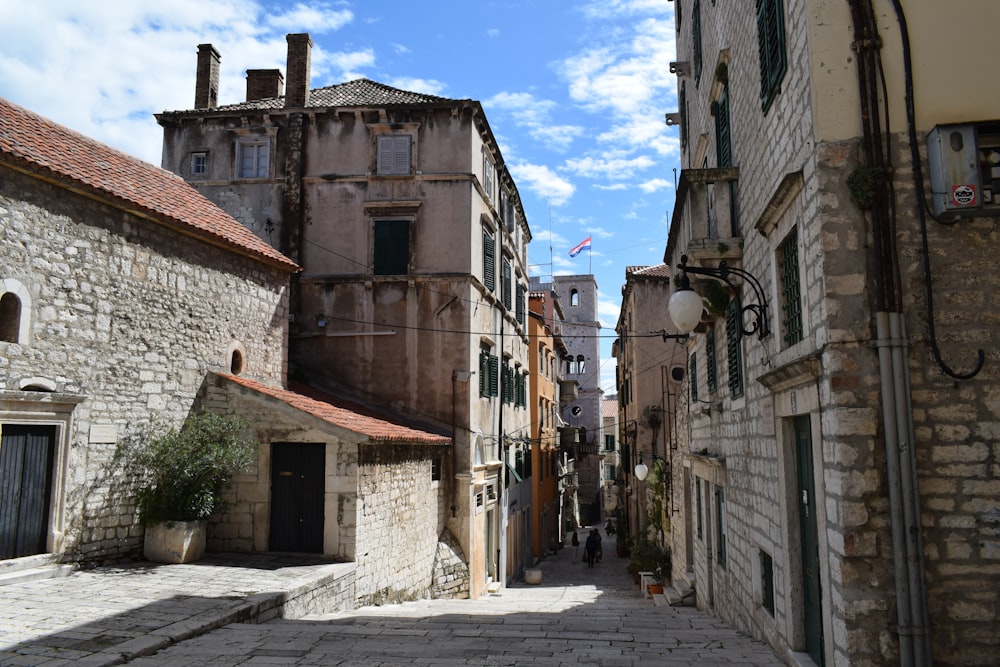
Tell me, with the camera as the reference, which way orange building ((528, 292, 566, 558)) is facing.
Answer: facing to the right of the viewer

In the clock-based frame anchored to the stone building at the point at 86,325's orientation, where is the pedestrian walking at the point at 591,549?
The pedestrian walking is roughly at 9 o'clock from the stone building.

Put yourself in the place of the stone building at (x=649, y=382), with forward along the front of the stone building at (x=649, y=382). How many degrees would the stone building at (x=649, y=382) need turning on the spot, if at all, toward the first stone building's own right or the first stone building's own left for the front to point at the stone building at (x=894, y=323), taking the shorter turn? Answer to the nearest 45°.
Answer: approximately 90° to the first stone building's own left

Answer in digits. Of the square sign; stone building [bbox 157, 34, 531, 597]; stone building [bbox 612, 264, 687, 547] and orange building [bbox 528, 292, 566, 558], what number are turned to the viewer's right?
2

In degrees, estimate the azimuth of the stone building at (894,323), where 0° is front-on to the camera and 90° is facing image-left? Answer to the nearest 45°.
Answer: approximately 90°

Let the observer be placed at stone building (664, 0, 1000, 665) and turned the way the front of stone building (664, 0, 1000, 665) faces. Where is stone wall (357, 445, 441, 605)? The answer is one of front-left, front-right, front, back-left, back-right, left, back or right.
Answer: front-right

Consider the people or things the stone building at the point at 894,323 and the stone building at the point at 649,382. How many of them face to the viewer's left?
2

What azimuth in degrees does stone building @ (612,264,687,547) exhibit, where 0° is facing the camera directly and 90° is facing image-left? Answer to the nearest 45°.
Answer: approximately 90°

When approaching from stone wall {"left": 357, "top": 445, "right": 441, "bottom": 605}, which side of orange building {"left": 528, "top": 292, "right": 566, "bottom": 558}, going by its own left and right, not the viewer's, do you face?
right

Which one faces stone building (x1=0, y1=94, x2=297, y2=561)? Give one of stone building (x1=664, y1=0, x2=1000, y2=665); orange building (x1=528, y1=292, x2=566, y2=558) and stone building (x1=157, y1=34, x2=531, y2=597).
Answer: stone building (x1=664, y1=0, x2=1000, y2=665)

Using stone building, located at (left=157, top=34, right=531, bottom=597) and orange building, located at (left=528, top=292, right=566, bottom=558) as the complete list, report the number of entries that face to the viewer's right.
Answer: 2

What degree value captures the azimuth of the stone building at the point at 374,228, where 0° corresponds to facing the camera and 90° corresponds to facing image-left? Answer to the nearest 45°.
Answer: approximately 270°
